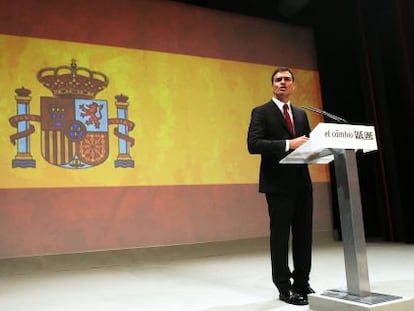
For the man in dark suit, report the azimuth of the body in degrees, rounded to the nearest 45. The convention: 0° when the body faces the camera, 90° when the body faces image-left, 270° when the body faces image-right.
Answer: approximately 315°
